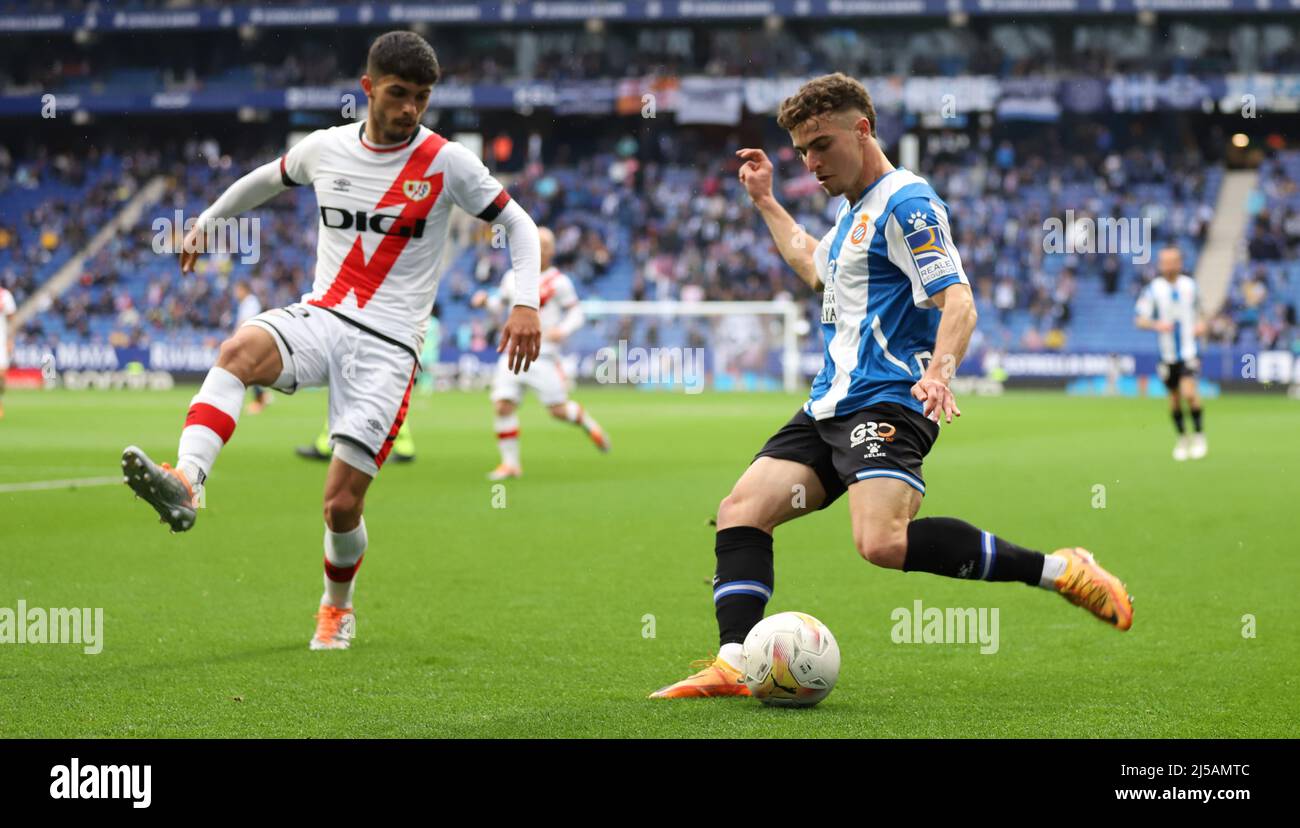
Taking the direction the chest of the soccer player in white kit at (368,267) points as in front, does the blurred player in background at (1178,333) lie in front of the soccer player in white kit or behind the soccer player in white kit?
behind

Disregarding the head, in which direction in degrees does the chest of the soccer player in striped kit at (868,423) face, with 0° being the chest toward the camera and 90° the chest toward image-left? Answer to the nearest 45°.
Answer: approximately 45°

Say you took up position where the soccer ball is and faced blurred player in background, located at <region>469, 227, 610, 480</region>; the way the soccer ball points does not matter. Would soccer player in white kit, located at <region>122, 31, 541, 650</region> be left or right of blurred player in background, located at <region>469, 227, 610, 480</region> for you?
left

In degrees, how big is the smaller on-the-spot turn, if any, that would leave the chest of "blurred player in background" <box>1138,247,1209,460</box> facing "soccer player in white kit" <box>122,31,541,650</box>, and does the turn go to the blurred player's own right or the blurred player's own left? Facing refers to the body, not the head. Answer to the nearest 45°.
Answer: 0° — they already face them

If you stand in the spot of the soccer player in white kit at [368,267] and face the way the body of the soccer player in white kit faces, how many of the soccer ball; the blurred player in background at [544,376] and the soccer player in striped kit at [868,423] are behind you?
1

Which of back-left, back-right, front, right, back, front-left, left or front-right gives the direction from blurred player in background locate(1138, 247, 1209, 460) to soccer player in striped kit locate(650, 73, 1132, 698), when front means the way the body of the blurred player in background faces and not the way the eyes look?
front

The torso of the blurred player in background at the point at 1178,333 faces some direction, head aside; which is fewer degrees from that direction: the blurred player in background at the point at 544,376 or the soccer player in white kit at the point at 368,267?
the soccer player in white kit

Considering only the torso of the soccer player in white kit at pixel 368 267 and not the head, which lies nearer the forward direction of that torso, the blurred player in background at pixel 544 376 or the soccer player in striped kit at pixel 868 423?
the soccer player in striped kit

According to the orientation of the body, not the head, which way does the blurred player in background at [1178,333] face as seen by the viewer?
toward the camera

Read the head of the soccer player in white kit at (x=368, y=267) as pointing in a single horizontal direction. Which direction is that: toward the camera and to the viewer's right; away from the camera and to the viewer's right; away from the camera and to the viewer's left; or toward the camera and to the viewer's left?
toward the camera and to the viewer's right

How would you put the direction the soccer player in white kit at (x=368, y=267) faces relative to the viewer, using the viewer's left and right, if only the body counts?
facing the viewer

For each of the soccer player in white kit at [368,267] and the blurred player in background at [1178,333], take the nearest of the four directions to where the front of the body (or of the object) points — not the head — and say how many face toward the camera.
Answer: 2
